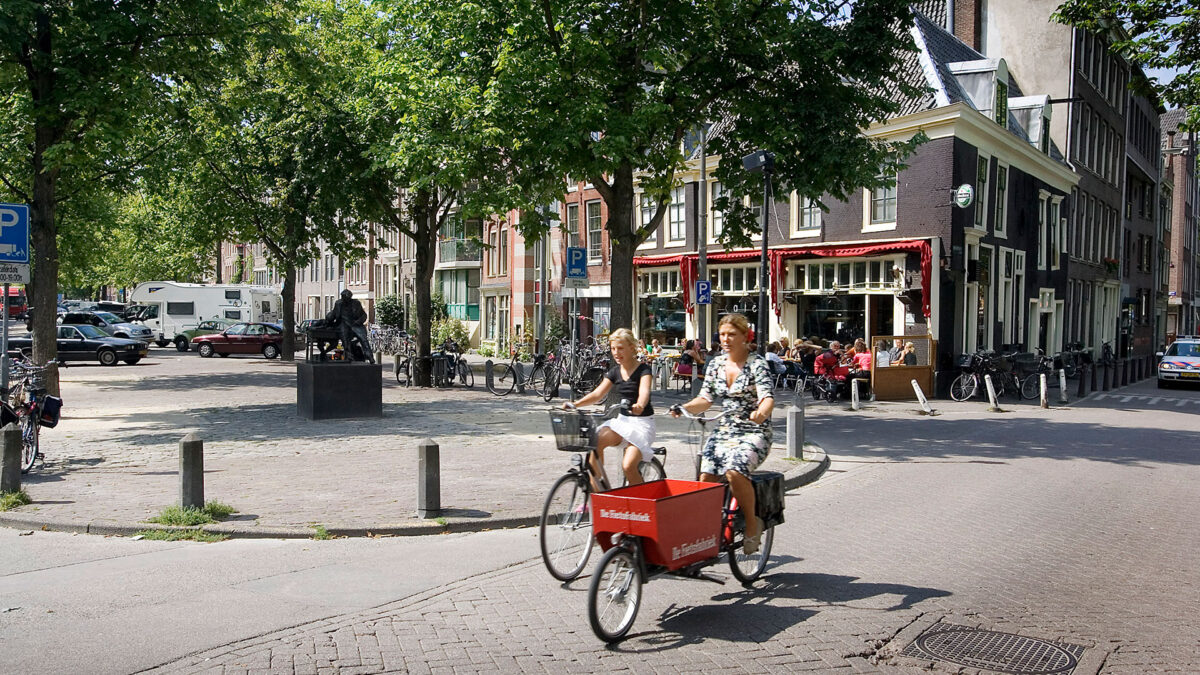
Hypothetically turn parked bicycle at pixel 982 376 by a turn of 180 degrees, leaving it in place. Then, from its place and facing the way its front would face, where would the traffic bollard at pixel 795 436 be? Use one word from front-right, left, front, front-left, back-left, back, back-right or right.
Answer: right

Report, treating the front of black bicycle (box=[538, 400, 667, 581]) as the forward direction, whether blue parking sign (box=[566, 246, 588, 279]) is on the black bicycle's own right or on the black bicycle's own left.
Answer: on the black bicycle's own right

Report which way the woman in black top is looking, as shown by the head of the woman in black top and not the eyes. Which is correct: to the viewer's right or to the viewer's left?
to the viewer's left

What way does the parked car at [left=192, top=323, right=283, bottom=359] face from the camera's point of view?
to the viewer's left

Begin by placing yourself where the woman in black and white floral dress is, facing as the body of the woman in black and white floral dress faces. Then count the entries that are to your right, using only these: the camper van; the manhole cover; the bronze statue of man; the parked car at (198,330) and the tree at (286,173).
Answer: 4

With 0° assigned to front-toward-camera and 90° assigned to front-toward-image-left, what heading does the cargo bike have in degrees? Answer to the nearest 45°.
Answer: approximately 45°

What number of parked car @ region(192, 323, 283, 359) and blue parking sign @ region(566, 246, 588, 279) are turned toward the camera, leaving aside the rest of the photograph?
1

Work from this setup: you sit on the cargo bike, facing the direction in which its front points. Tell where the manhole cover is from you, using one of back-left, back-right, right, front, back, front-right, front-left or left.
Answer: back-left

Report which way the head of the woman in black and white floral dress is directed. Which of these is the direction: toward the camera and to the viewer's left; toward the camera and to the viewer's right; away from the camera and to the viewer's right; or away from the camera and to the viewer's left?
toward the camera and to the viewer's left

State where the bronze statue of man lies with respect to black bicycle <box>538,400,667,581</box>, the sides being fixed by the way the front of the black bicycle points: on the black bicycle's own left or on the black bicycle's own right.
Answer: on the black bicycle's own right

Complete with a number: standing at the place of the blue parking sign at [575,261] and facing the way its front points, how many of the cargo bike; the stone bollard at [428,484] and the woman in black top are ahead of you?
3

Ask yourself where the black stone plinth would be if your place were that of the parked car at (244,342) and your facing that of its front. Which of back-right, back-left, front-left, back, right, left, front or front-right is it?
left

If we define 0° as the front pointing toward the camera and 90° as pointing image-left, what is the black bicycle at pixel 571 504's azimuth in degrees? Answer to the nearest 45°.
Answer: approximately 45°

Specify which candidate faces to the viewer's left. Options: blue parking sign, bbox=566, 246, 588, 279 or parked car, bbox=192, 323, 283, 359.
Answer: the parked car

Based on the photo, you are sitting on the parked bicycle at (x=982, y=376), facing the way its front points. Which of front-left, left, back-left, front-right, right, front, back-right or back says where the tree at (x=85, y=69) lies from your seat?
front-left
